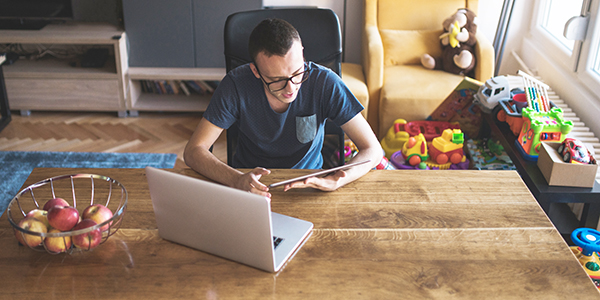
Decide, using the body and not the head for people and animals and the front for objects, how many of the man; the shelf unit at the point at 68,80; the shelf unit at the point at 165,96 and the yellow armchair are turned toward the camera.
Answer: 4

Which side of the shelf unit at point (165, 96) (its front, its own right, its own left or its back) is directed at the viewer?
front

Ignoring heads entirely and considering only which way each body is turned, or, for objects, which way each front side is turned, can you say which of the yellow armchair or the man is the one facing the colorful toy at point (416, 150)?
the yellow armchair

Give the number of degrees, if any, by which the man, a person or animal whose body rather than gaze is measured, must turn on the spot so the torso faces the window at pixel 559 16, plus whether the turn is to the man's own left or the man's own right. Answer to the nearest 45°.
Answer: approximately 135° to the man's own left

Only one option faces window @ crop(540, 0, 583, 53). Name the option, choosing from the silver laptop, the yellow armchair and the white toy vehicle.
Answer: the silver laptop

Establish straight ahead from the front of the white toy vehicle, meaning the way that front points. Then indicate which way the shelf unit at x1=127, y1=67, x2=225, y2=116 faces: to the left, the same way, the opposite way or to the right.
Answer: to the left

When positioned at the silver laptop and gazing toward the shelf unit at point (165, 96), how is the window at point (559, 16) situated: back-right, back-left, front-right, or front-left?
front-right

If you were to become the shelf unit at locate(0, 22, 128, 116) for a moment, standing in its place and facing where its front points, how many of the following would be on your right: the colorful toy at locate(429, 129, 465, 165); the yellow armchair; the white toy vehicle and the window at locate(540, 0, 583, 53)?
0

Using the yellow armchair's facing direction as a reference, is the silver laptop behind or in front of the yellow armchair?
in front

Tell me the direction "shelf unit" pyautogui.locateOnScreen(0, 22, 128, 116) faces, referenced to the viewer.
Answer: facing the viewer

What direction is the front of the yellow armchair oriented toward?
toward the camera

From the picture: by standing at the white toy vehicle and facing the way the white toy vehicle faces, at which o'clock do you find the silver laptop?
The silver laptop is roughly at 11 o'clock from the white toy vehicle.

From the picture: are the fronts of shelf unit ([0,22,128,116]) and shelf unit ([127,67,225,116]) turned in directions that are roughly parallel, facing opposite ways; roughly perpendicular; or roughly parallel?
roughly parallel

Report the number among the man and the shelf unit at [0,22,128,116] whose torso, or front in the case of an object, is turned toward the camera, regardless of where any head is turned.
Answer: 2

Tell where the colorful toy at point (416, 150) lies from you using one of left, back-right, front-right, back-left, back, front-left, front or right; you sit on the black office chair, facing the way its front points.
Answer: back-left

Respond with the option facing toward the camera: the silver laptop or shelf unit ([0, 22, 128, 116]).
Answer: the shelf unit
